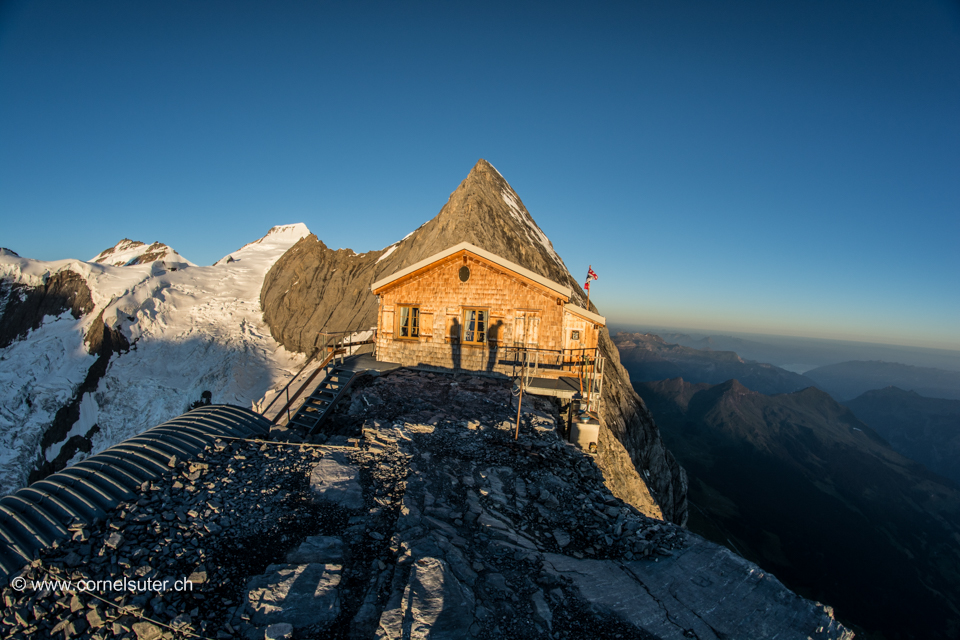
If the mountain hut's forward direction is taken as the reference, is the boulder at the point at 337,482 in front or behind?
in front

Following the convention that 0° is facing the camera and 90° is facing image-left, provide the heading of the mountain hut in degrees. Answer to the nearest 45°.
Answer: approximately 0°

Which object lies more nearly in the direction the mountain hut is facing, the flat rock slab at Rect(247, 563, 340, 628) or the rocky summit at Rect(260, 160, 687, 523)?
the flat rock slab

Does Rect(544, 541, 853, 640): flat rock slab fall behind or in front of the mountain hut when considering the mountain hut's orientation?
in front

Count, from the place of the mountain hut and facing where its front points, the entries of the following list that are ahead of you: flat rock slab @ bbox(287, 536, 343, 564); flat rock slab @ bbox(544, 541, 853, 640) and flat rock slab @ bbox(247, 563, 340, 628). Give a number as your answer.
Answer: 3

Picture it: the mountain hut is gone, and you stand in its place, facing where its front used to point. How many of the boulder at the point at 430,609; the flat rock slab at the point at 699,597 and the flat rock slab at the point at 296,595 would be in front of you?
3

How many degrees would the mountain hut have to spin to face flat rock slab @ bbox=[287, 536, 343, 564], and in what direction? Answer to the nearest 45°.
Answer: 0° — it already faces it

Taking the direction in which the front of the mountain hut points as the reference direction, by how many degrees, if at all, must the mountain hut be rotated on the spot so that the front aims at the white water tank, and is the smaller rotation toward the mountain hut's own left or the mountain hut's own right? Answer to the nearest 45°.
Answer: approximately 45° to the mountain hut's own left

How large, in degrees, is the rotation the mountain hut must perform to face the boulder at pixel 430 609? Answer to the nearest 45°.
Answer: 0° — it already faces it
